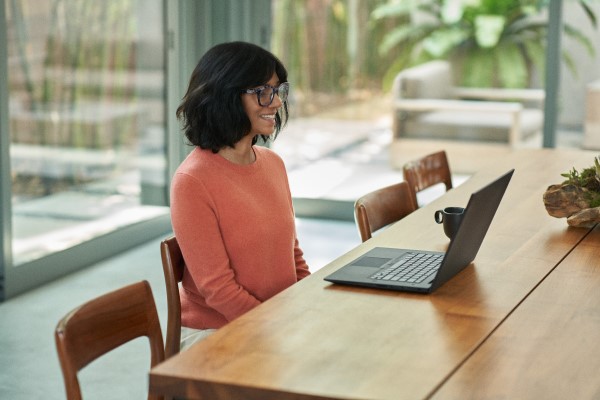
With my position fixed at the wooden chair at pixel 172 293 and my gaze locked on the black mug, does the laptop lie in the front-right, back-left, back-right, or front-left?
front-right

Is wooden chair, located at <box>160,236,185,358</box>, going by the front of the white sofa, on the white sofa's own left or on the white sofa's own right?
on the white sofa's own right

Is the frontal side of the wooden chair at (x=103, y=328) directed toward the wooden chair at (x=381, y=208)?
no

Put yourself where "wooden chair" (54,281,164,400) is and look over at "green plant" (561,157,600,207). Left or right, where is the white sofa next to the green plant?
left

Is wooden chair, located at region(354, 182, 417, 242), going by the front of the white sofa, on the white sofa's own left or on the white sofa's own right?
on the white sofa's own right

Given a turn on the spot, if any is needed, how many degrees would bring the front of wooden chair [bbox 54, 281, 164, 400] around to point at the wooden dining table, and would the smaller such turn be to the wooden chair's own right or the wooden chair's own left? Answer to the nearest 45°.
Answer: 0° — it already faces it

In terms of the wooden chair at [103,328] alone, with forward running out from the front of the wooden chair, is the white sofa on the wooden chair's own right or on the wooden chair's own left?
on the wooden chair's own left

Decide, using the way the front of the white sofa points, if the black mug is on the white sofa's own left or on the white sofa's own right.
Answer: on the white sofa's own right

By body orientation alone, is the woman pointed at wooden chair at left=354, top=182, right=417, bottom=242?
no

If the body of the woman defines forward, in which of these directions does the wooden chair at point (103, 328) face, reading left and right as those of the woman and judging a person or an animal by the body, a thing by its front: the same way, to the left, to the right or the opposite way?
the same way

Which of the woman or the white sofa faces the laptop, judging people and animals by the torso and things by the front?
the woman

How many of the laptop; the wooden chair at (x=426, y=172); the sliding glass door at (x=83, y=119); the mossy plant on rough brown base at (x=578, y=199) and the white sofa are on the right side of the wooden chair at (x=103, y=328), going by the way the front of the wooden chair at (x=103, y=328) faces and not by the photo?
0

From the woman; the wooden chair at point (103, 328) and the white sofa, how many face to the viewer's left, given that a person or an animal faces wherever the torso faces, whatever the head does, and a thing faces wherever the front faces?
0

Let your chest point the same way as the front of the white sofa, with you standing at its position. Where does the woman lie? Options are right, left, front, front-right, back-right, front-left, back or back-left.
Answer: right

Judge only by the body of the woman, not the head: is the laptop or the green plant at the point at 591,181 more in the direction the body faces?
the laptop

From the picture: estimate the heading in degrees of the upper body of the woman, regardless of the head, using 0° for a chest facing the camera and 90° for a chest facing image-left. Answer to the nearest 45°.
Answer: approximately 315°
